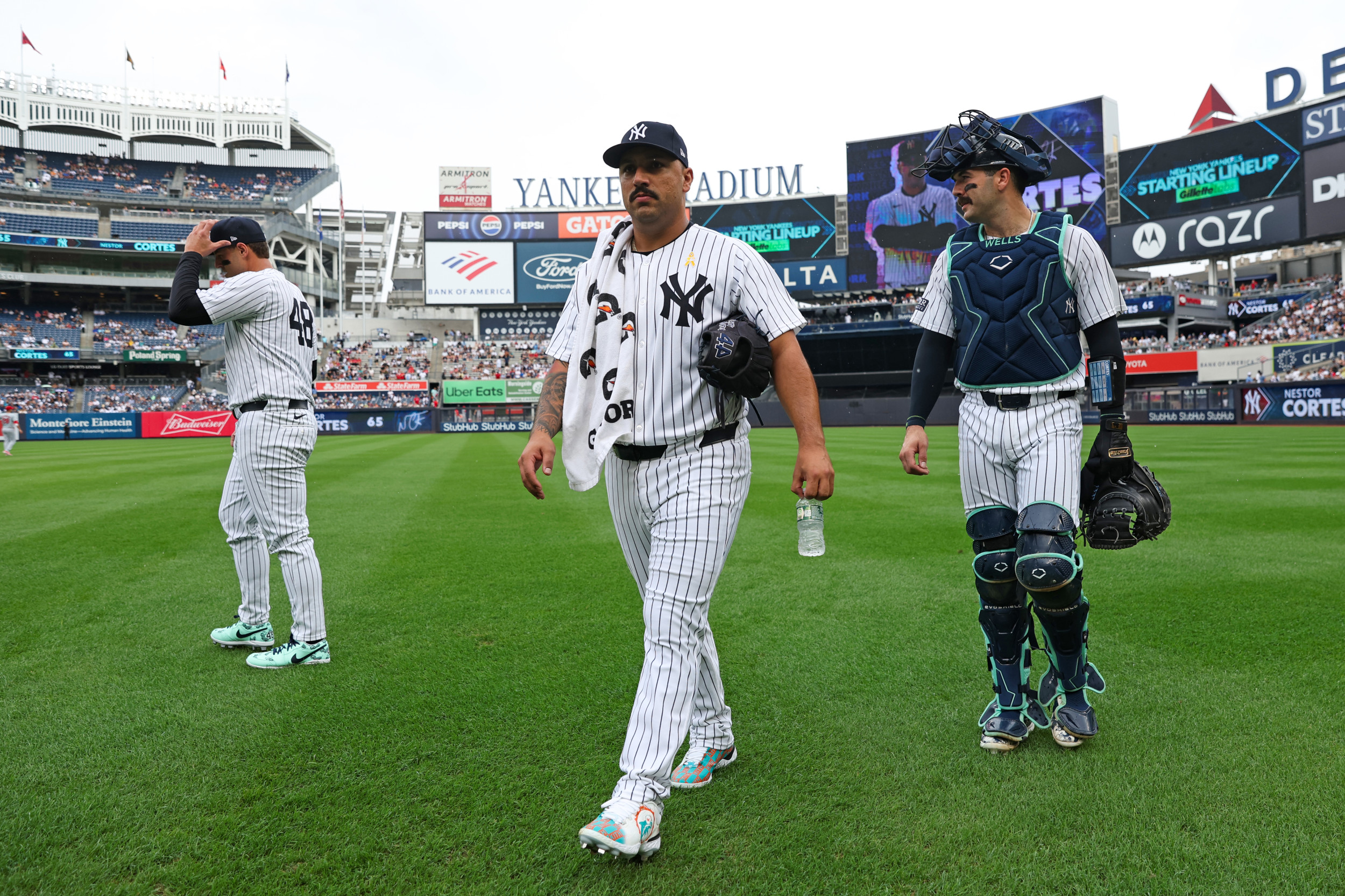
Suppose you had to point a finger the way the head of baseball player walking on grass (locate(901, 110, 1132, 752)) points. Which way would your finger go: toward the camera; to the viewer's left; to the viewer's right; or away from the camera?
to the viewer's left

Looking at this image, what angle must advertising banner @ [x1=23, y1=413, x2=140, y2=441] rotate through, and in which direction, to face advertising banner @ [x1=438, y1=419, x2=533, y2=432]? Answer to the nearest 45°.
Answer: approximately 90° to its left

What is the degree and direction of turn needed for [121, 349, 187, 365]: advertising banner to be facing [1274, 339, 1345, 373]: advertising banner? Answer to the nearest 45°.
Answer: approximately 45° to its left

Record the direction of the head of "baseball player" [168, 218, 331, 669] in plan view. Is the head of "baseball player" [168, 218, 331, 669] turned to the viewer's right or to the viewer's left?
to the viewer's left

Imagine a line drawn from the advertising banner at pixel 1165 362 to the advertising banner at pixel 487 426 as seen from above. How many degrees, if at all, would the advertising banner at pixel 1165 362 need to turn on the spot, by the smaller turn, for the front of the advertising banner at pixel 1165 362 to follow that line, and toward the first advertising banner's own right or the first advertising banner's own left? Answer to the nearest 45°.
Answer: approximately 90° to the first advertising banner's own right

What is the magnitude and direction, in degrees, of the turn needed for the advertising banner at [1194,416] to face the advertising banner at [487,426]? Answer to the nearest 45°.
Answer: approximately 90° to its right

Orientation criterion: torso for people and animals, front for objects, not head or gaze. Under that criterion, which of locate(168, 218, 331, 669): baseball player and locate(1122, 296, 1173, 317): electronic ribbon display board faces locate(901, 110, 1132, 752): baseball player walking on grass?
the electronic ribbon display board
